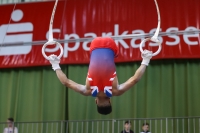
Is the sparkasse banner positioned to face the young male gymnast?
yes

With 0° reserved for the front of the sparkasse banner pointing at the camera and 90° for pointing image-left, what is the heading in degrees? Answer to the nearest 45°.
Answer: approximately 0°
